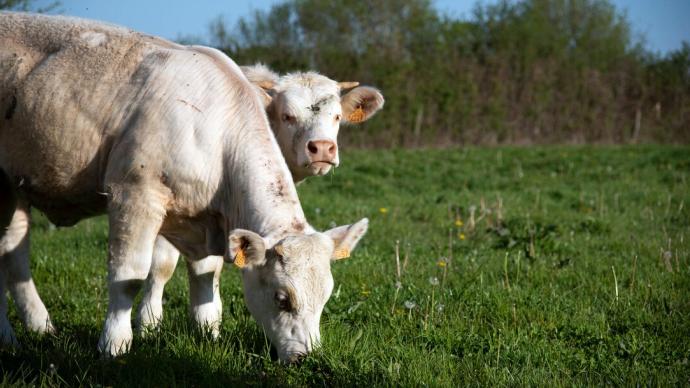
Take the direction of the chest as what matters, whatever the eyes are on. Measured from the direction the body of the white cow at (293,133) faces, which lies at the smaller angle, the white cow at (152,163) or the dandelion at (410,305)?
the dandelion

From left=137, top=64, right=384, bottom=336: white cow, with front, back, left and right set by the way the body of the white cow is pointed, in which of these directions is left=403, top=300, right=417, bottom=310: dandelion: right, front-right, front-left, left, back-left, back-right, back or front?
front

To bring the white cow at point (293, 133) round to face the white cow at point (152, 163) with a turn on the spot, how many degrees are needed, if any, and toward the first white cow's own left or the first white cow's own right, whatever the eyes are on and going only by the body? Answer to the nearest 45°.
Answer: approximately 90° to the first white cow's own right

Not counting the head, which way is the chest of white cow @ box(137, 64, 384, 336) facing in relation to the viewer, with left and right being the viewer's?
facing the viewer and to the right of the viewer
